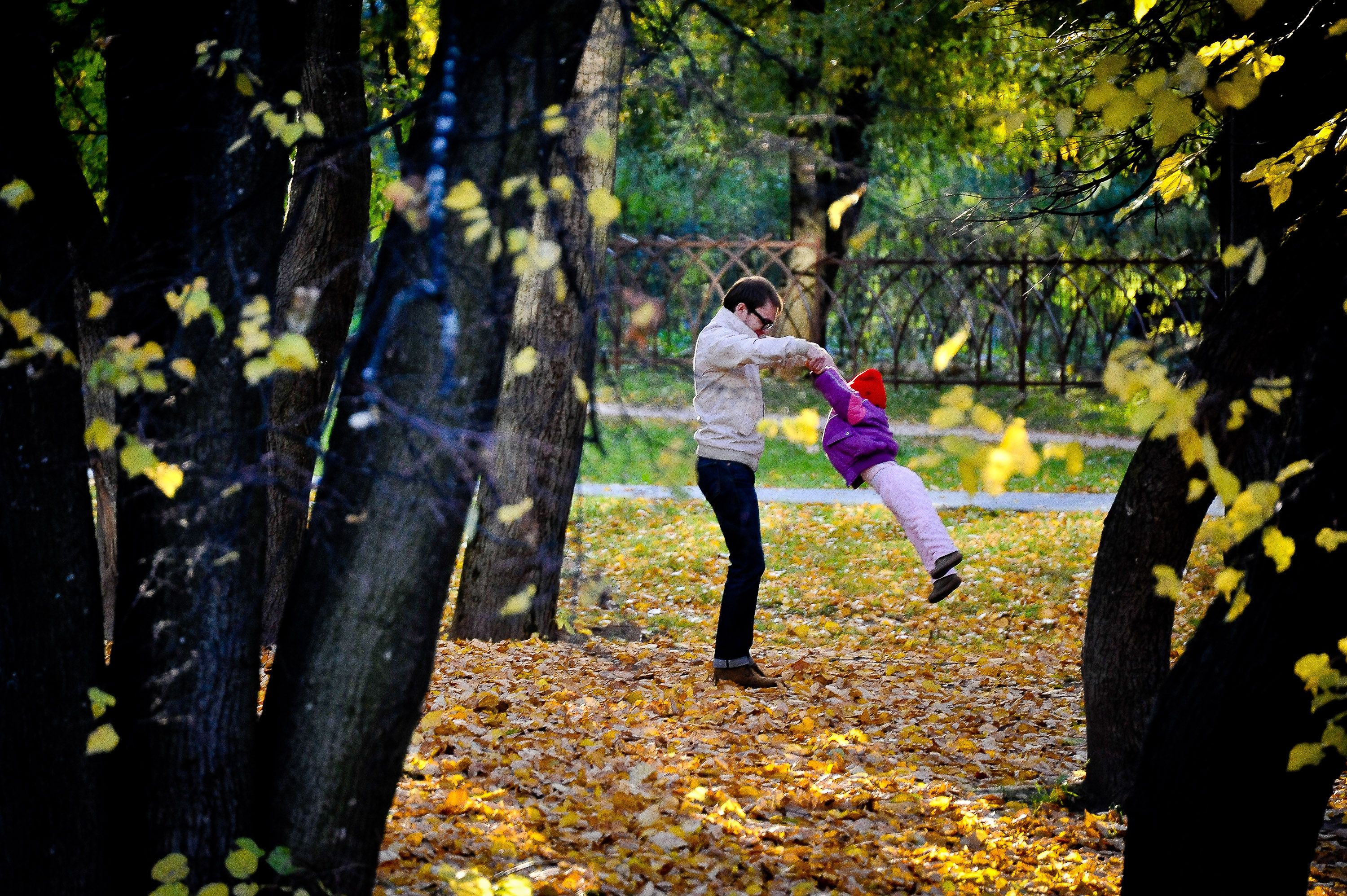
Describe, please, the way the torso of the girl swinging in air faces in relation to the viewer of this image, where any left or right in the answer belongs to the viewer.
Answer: facing to the left of the viewer

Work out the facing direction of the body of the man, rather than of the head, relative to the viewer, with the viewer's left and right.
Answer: facing to the right of the viewer

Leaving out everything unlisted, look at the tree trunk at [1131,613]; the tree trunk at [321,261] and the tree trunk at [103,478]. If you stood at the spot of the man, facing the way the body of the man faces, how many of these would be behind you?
2

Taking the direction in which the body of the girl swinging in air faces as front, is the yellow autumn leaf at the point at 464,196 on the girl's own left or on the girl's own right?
on the girl's own left

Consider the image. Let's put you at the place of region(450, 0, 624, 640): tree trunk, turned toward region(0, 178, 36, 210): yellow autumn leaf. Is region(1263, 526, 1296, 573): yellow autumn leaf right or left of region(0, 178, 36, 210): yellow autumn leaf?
left

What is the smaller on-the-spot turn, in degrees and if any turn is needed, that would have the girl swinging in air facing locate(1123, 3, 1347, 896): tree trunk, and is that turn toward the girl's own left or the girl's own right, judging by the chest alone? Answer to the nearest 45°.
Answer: approximately 90° to the girl's own left
